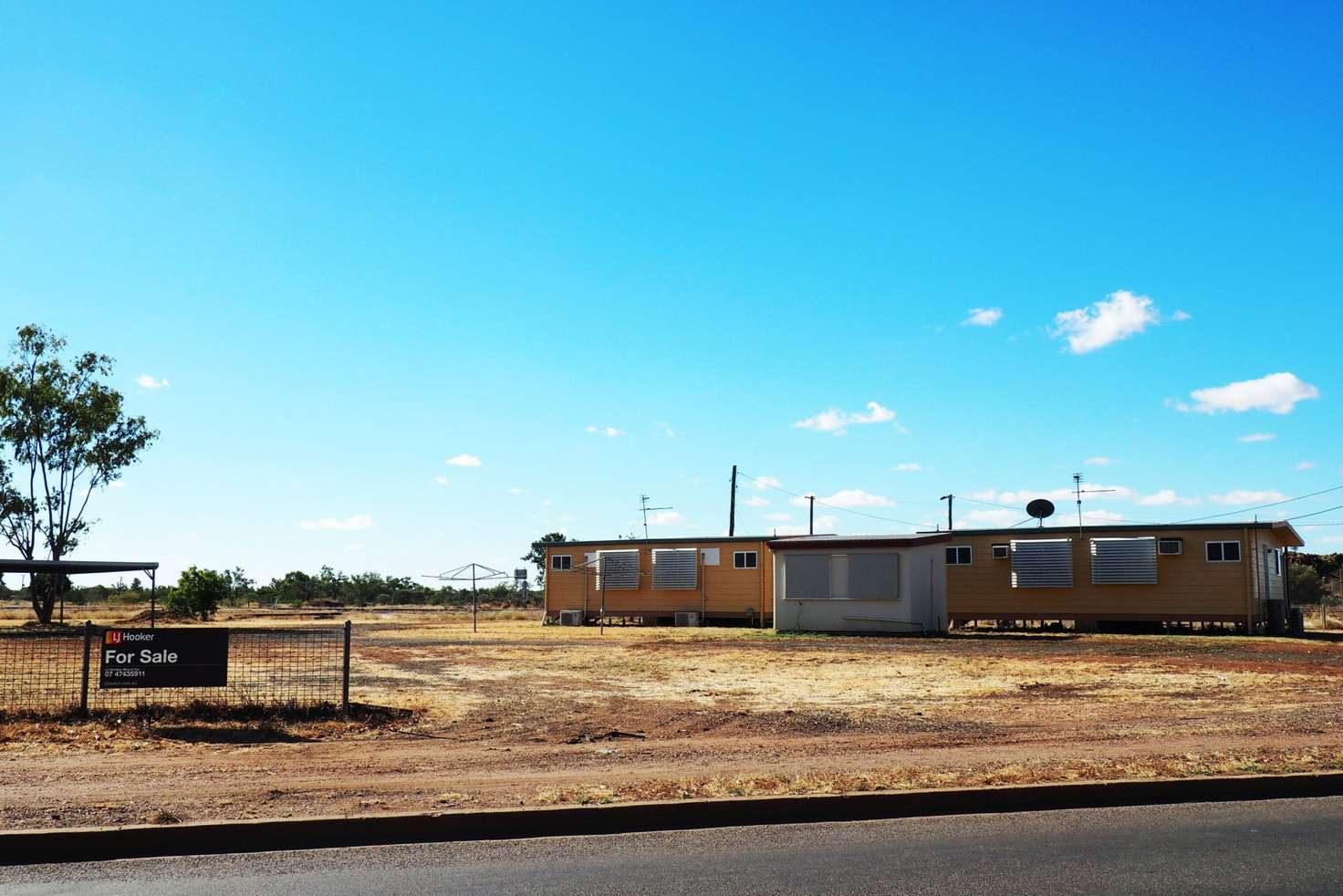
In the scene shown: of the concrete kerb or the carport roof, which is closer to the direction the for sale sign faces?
the concrete kerb

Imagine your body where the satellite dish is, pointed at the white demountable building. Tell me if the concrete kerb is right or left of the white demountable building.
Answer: left

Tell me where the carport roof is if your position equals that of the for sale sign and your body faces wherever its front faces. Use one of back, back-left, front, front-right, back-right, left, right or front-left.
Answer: back

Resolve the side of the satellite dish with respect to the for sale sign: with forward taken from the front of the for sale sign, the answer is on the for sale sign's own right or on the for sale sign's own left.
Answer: on the for sale sign's own left

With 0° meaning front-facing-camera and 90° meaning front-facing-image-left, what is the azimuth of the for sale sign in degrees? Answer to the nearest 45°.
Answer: approximately 0°

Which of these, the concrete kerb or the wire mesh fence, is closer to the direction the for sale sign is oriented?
the concrete kerb

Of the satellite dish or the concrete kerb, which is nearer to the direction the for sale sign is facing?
the concrete kerb
